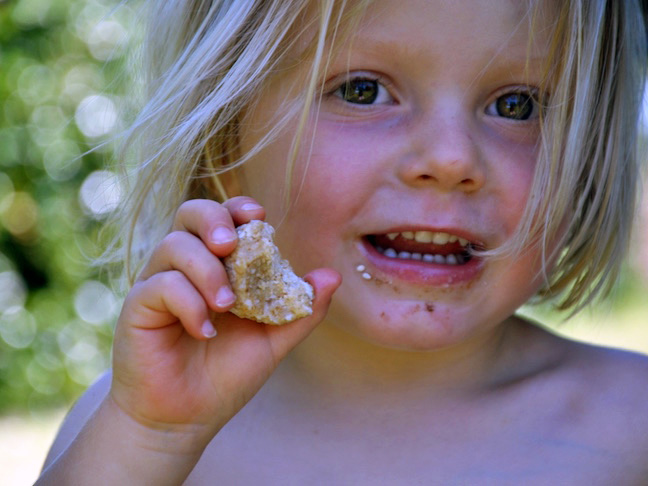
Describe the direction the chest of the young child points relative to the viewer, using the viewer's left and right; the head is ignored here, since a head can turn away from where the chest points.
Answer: facing the viewer
